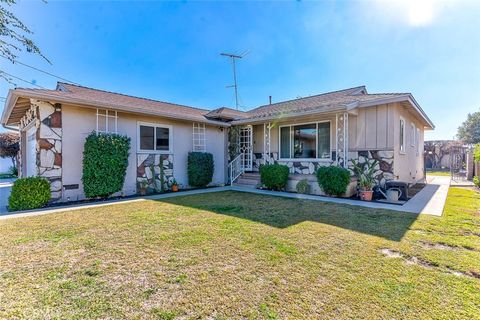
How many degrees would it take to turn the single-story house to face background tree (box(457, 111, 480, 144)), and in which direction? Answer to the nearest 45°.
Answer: approximately 180°

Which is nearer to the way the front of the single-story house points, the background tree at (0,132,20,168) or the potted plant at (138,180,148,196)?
the potted plant

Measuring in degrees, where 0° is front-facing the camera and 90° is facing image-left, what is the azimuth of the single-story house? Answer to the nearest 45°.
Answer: approximately 45°

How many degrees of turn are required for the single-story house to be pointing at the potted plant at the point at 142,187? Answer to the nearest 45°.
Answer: approximately 45° to its right

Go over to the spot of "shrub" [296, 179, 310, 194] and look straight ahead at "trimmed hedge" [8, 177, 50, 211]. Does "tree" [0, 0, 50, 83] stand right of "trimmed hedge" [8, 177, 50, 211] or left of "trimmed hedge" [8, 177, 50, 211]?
left

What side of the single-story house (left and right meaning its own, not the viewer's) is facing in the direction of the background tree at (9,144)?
right

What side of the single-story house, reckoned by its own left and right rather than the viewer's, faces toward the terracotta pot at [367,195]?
left

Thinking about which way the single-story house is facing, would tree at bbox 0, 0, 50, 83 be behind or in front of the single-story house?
in front

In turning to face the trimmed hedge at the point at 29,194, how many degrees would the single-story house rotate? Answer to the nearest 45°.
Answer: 0° — it already faces it
